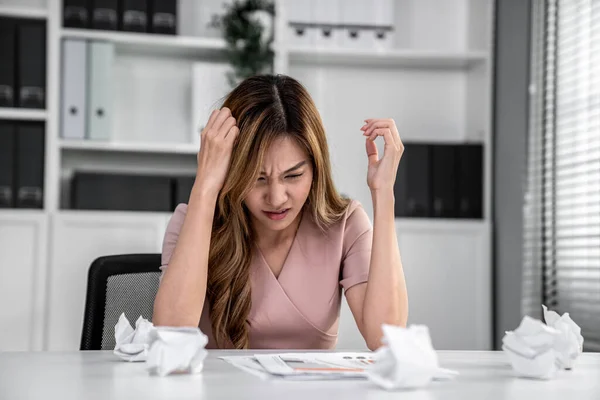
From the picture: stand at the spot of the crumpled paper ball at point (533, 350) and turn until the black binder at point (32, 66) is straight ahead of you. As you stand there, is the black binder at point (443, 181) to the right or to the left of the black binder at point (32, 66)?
right

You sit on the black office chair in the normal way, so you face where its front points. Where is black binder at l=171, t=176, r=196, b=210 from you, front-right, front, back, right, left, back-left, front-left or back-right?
back

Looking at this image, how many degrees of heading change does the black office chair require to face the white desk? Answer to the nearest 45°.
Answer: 0° — it already faces it

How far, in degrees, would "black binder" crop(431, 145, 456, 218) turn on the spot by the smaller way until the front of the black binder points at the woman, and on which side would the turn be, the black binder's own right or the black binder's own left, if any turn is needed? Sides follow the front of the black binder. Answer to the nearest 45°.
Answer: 0° — it already faces them

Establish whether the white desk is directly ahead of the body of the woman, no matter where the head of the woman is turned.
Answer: yes

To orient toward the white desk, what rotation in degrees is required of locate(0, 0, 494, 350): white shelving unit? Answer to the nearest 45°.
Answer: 0° — it already faces it

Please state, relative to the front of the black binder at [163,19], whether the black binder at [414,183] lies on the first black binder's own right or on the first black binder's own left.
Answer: on the first black binder's own left

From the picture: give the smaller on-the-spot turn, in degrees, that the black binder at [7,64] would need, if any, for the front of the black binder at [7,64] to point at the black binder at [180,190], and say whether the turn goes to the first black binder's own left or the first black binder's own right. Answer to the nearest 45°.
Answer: approximately 90° to the first black binder's own left

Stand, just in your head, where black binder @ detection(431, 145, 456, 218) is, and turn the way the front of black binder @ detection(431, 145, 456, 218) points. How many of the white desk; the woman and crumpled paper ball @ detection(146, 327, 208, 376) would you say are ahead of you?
3
